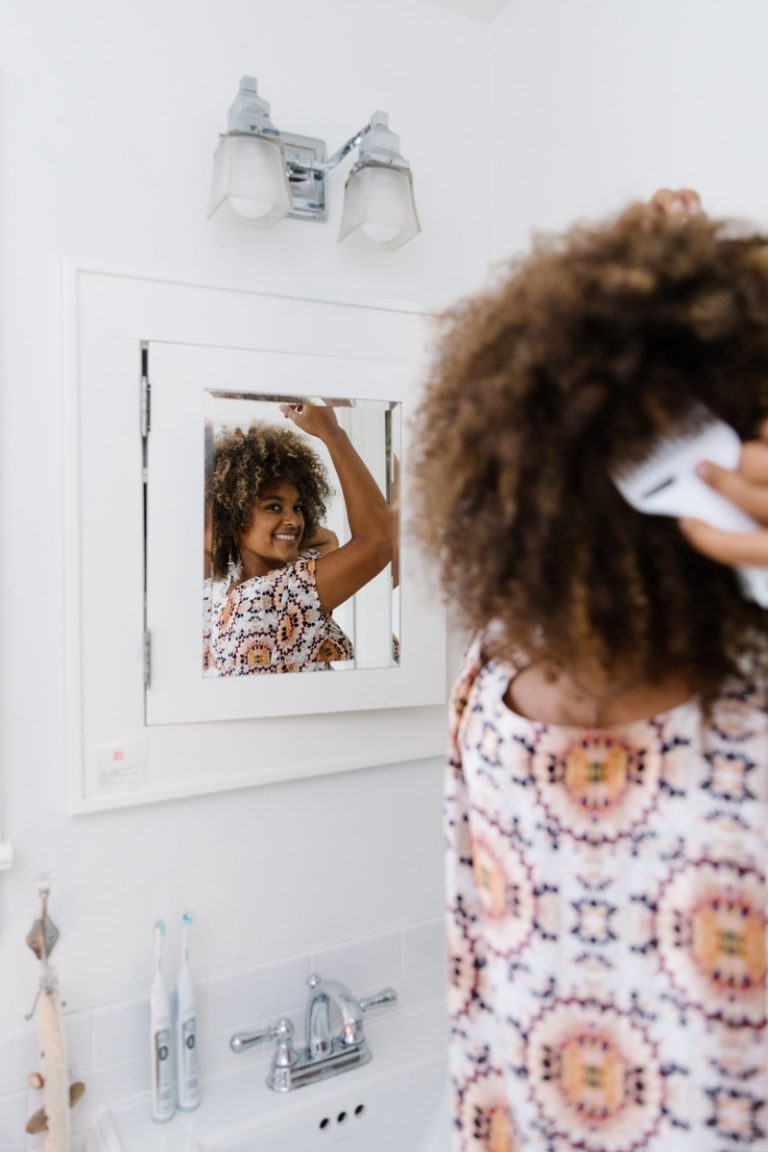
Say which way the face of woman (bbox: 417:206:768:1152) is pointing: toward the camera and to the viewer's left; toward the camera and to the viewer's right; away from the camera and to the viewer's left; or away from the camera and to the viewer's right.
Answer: away from the camera and to the viewer's left

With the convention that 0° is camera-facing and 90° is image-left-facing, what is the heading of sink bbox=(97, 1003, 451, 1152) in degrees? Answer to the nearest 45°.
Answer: approximately 315°

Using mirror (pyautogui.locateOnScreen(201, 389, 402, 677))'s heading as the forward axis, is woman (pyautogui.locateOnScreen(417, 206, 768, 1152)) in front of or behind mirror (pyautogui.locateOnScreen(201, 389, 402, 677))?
in front

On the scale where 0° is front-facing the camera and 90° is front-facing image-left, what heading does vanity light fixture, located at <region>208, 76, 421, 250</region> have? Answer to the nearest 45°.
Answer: approximately 315°

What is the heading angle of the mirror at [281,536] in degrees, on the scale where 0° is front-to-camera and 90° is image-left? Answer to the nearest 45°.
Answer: approximately 315°

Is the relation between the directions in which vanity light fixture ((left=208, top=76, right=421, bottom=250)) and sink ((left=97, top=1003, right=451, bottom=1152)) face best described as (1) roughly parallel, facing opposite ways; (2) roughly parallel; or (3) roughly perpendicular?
roughly parallel

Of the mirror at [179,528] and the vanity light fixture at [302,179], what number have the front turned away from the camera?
0

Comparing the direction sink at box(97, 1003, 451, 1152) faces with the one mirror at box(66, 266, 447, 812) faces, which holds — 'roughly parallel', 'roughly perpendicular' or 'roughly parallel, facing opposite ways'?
roughly parallel

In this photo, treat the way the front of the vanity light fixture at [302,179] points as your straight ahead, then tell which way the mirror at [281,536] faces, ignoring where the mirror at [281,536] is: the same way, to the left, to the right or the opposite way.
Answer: the same way

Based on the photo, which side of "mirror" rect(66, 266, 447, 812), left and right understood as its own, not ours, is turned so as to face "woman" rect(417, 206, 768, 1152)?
front

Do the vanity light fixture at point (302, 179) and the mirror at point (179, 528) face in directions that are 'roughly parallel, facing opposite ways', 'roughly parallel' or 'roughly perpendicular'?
roughly parallel

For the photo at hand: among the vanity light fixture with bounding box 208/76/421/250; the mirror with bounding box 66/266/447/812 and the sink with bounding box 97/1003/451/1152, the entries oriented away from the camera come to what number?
0

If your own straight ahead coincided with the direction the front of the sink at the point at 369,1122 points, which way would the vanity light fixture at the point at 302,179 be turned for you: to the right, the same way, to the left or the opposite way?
the same way

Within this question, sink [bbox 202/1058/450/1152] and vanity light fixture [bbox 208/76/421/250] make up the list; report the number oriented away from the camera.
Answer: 0
